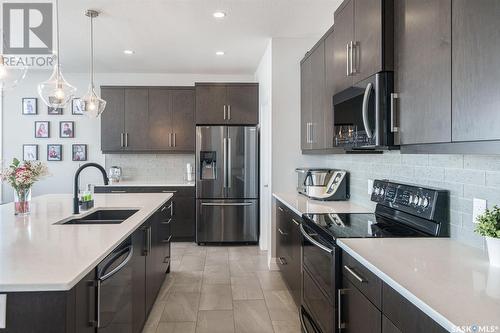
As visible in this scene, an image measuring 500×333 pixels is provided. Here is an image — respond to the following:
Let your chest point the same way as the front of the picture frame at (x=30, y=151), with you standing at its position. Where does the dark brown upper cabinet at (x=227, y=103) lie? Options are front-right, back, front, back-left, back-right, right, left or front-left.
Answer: front-left

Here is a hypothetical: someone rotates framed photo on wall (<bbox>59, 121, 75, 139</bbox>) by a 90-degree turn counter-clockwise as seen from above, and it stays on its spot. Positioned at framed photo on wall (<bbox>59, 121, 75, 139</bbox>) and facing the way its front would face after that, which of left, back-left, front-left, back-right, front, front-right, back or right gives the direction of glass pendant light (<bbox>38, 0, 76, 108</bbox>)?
right

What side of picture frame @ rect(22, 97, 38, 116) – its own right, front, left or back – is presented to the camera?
front

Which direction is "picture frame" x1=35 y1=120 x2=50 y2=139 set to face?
toward the camera

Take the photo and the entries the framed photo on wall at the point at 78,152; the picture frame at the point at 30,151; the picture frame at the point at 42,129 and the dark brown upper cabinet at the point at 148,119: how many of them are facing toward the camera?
4

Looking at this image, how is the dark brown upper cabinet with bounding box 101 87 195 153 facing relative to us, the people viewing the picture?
facing the viewer

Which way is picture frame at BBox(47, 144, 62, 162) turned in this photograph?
toward the camera

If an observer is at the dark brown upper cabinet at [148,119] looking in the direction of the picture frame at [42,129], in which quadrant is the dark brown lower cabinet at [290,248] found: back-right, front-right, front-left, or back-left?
back-left

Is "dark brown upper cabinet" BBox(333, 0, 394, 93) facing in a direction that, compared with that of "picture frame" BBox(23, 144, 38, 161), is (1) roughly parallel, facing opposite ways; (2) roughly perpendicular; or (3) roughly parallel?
roughly perpendicular

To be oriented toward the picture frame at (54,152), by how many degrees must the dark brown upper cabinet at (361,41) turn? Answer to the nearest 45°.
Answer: approximately 90° to its right

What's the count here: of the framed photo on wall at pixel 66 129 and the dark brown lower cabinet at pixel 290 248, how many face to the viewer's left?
1

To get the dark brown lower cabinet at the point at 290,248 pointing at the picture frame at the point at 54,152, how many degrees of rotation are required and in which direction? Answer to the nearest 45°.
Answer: approximately 45° to its right

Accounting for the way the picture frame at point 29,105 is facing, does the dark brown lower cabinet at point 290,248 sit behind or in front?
in front

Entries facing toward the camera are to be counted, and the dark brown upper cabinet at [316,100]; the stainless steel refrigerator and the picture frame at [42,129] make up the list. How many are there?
2

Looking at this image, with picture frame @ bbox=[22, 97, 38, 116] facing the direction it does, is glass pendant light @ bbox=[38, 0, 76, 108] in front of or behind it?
in front

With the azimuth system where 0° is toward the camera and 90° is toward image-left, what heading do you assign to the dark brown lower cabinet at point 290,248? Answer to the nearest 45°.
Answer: approximately 90°

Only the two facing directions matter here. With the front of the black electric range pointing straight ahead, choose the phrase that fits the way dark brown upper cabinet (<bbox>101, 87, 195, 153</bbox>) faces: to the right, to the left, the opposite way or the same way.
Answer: to the left
